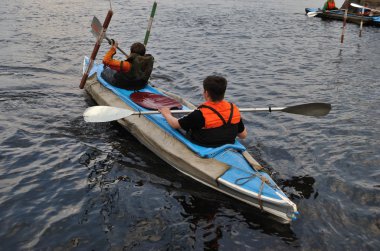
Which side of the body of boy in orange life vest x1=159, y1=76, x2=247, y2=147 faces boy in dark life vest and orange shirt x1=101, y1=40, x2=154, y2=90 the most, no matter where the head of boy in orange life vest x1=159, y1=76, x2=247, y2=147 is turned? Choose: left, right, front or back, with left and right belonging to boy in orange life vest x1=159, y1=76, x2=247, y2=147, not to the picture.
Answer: front

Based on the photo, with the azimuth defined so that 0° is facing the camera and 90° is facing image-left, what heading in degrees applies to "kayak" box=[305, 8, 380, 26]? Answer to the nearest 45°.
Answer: approximately 90°

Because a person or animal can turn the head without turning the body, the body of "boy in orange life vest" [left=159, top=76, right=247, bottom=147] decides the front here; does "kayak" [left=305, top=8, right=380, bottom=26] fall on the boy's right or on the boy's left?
on the boy's right

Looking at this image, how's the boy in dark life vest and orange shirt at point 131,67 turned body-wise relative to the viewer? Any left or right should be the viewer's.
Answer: facing away from the viewer and to the left of the viewer

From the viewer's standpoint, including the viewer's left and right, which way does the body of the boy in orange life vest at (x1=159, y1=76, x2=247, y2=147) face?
facing away from the viewer and to the left of the viewer

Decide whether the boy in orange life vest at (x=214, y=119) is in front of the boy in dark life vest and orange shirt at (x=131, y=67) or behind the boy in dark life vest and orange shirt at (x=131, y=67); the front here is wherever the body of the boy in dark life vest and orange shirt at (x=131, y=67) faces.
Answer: behind

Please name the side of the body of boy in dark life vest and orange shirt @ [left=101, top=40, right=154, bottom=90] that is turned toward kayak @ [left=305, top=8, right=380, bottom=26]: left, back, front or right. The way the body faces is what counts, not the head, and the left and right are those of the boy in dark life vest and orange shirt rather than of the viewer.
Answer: right

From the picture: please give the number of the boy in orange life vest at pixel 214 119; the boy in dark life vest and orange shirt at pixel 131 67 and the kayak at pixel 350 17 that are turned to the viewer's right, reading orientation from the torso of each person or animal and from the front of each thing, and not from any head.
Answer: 0

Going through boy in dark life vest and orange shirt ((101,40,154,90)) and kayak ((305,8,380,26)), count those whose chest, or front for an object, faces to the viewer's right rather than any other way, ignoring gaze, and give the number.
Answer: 0

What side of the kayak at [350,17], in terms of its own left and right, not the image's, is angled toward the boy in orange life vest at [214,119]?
left

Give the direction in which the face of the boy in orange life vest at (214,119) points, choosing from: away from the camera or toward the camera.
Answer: away from the camera
